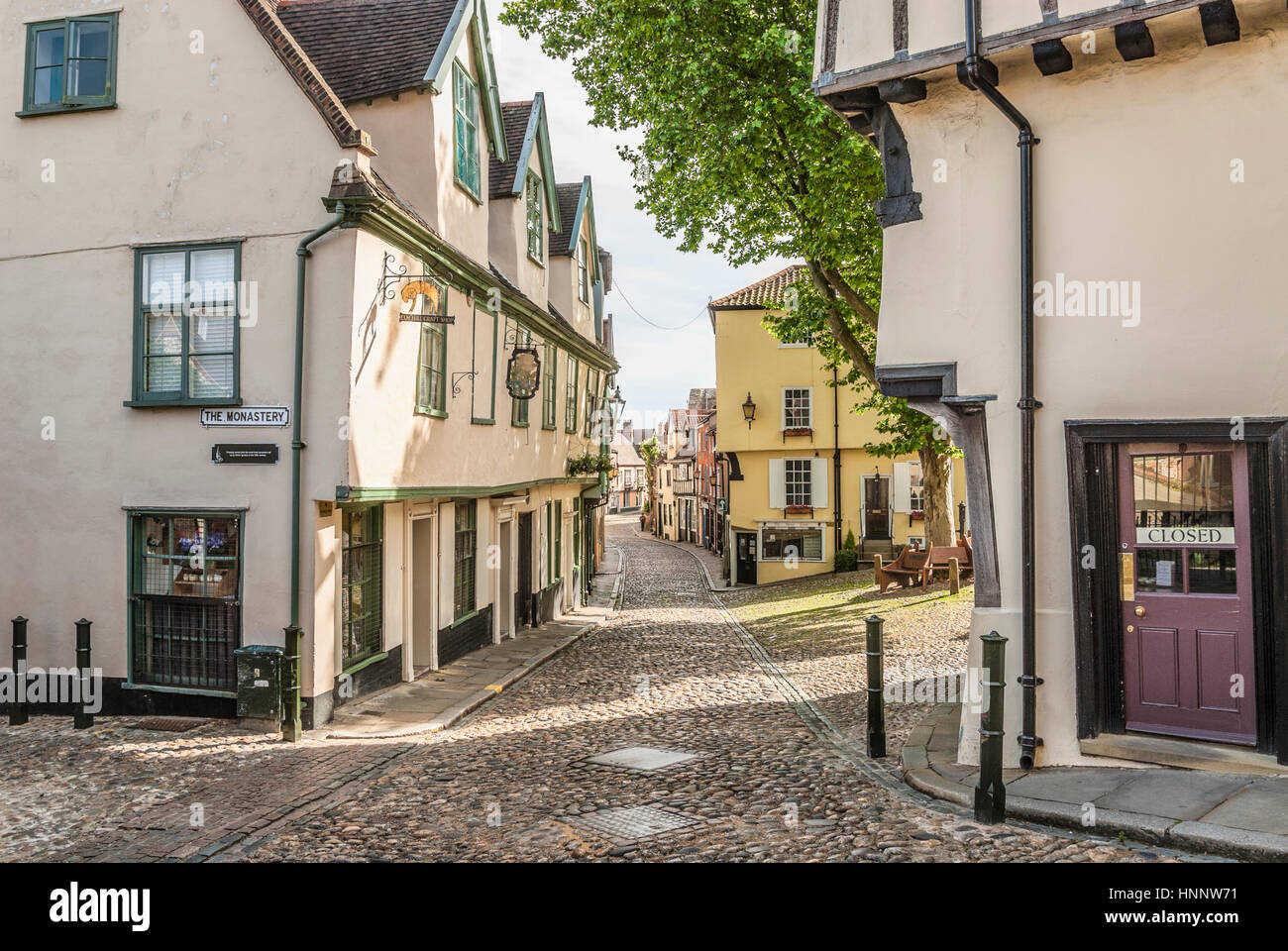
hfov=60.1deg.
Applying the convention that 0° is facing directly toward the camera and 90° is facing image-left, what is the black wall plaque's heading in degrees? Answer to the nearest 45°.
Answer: approximately 0°

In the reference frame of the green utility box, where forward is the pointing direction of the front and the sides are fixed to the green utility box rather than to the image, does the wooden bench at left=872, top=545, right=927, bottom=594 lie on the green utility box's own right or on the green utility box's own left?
on the green utility box's own left

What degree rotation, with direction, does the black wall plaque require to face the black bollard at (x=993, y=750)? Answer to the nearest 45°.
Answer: approximately 45° to its left

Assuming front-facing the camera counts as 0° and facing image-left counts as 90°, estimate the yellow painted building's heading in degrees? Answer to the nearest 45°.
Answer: approximately 0°

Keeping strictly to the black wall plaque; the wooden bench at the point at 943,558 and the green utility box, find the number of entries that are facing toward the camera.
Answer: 3

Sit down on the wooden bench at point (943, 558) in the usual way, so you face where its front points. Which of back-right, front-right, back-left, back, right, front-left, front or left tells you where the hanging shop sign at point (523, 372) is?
front-right

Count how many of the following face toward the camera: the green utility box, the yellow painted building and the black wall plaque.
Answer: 3
